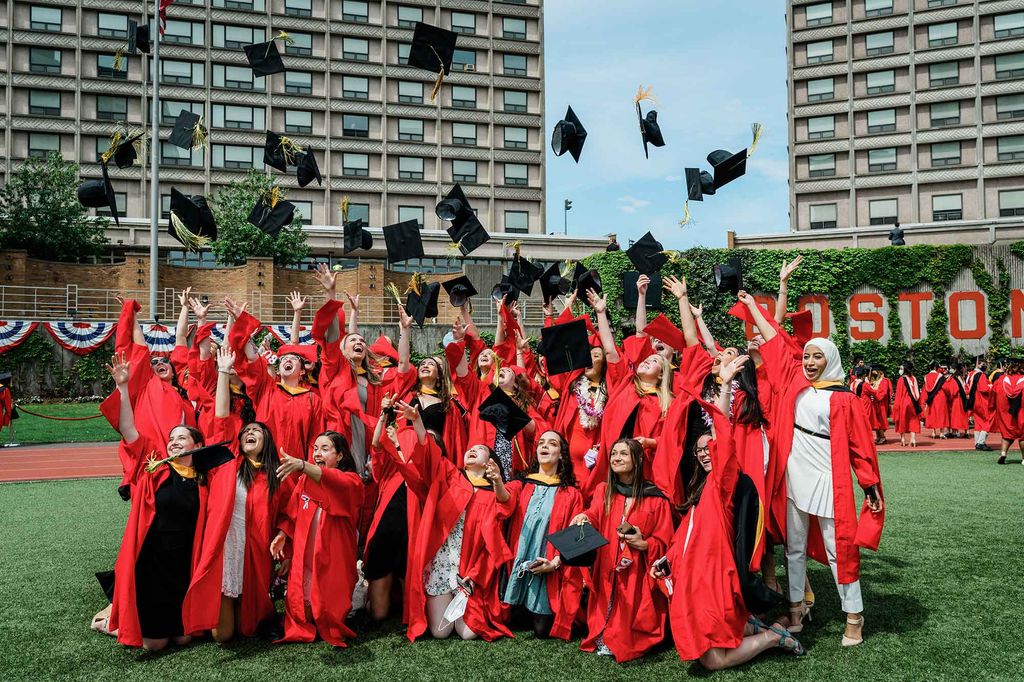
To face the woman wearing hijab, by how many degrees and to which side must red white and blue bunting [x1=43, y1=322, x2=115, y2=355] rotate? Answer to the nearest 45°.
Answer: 0° — it already faces them

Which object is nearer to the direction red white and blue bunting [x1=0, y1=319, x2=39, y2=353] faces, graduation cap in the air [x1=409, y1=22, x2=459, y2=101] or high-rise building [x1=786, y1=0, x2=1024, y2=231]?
the graduation cap in the air

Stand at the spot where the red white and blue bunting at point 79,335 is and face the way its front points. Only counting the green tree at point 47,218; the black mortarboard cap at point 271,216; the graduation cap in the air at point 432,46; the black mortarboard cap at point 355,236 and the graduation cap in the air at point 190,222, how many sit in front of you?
4

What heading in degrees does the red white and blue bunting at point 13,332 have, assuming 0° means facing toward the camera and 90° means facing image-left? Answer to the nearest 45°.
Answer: approximately 0°

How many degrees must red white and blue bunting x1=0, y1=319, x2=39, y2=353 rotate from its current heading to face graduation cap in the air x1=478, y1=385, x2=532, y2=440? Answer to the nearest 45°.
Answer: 0° — it already faces it

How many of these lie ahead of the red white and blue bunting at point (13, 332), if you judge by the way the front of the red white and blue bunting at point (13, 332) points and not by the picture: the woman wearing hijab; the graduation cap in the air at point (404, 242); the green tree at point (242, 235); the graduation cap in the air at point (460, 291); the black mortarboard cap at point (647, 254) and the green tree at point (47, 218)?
4

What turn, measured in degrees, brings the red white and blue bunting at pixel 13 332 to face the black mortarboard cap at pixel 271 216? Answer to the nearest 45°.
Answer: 0° — it already faces it

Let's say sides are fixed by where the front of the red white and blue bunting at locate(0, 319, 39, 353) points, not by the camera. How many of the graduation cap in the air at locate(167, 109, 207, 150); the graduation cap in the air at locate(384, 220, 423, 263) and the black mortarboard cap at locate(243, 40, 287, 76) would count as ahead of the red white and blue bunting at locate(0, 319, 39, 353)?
3

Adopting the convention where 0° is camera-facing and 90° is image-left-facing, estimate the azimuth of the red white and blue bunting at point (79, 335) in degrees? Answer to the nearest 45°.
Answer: approximately 0°

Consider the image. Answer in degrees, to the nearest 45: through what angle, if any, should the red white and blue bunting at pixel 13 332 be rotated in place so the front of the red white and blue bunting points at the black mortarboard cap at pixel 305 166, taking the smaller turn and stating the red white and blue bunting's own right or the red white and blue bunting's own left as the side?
0° — it already faces it

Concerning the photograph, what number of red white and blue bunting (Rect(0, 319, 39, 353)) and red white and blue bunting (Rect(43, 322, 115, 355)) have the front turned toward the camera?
2
